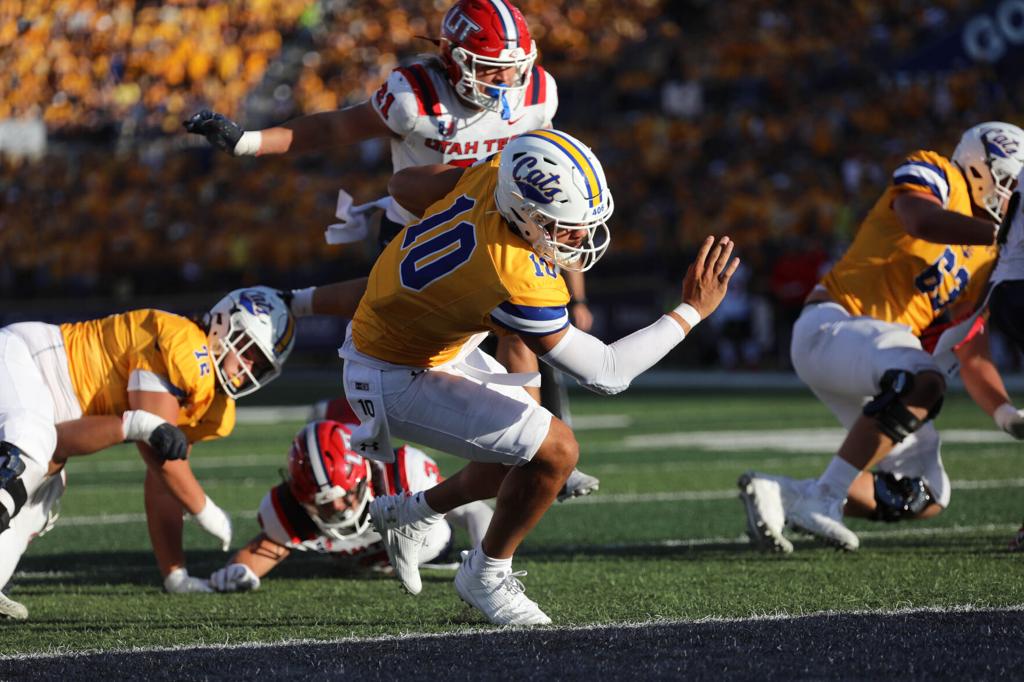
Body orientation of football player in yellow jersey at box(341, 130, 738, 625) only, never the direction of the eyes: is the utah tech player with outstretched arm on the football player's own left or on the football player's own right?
on the football player's own left

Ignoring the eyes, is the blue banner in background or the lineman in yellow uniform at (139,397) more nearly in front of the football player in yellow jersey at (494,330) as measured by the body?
the blue banner in background

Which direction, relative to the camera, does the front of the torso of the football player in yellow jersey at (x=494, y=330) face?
to the viewer's right

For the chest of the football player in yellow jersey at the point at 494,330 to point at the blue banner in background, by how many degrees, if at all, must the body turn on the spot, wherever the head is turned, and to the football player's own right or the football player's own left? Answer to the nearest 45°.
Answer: approximately 90° to the football player's own left

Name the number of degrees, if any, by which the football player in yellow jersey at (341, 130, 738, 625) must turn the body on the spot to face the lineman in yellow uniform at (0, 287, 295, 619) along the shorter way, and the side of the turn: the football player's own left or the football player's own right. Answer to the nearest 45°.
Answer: approximately 135° to the football player's own left

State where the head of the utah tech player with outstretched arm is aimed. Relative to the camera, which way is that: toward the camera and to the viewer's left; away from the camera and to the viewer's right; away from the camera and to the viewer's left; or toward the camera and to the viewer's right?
toward the camera and to the viewer's right

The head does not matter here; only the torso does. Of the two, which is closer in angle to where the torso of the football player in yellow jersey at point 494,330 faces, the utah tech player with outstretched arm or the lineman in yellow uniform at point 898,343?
the lineman in yellow uniform

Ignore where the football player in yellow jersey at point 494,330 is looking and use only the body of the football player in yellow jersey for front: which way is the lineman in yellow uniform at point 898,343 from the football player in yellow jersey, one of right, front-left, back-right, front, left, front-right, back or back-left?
front-left

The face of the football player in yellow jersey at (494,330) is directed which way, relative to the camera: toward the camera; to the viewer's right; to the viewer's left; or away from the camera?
to the viewer's right
